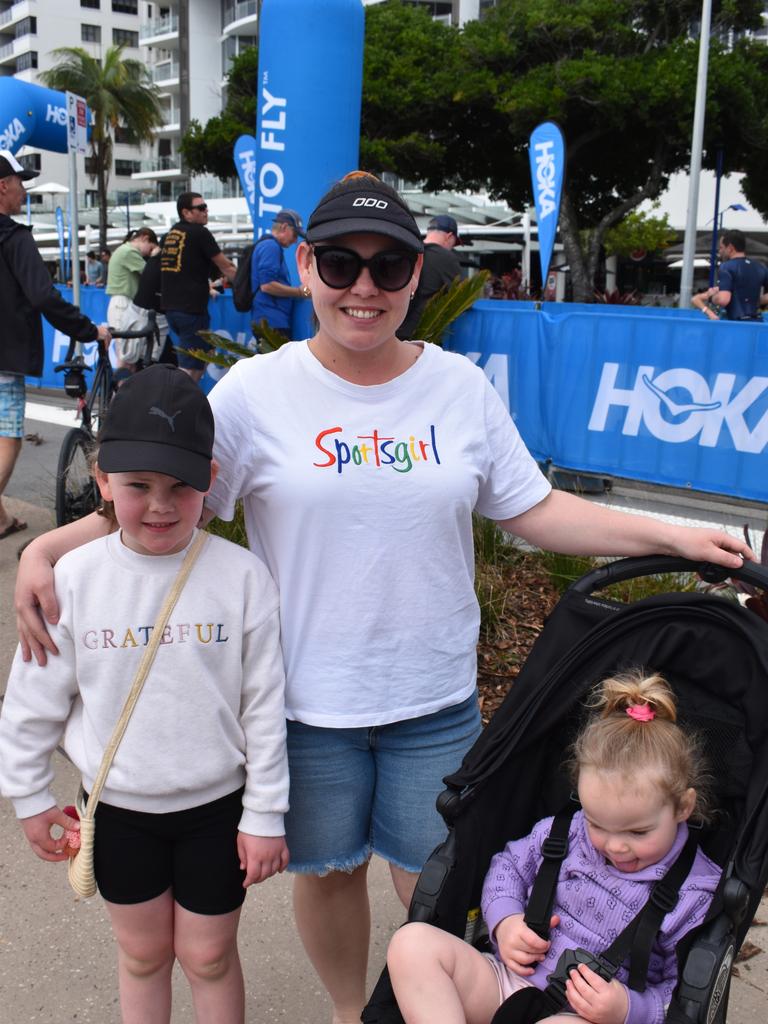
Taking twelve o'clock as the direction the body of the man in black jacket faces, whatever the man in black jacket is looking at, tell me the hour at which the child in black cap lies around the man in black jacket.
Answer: The child in black cap is roughly at 3 o'clock from the man in black jacket.

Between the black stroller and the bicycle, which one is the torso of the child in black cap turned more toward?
the black stroller

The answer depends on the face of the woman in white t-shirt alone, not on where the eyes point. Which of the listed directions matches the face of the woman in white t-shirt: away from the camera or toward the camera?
toward the camera

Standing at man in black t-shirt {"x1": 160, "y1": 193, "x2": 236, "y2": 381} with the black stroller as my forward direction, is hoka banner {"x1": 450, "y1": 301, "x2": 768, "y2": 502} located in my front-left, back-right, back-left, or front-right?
front-left

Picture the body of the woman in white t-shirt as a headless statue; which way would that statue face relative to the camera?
toward the camera

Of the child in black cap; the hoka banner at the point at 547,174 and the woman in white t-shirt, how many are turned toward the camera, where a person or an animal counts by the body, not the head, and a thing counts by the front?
3

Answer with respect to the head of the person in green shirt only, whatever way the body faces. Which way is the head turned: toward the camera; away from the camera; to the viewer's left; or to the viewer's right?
to the viewer's right

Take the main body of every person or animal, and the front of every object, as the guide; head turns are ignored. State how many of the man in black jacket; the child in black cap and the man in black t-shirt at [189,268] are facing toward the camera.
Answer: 1

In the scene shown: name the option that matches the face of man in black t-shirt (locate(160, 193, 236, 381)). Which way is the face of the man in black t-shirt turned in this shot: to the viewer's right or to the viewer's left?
to the viewer's right

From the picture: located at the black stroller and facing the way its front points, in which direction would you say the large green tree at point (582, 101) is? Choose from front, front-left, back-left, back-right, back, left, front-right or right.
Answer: back-right

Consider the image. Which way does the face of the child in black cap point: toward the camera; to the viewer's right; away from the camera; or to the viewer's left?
toward the camera

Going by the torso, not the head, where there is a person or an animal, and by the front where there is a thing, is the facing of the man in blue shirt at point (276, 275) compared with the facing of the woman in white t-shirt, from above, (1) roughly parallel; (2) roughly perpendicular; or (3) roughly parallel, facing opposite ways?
roughly perpendicular

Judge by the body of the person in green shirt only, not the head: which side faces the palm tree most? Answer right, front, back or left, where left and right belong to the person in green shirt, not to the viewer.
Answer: left

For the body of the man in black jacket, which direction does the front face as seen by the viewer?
to the viewer's right

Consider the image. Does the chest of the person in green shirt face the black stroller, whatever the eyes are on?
no

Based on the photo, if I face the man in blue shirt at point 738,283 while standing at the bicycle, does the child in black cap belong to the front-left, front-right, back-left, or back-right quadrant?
back-right
